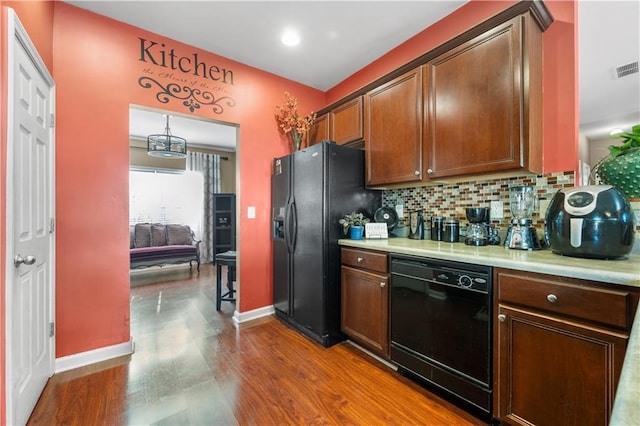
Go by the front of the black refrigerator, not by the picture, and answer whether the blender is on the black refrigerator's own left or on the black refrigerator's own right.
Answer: on the black refrigerator's own left

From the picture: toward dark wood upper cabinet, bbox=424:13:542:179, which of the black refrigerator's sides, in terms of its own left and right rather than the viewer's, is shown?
left

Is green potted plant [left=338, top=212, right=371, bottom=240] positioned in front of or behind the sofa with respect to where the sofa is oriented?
in front

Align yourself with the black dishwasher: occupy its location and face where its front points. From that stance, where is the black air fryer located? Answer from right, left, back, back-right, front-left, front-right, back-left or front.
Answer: back-left

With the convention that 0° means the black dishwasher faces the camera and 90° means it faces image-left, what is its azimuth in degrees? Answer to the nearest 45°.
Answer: approximately 45°
